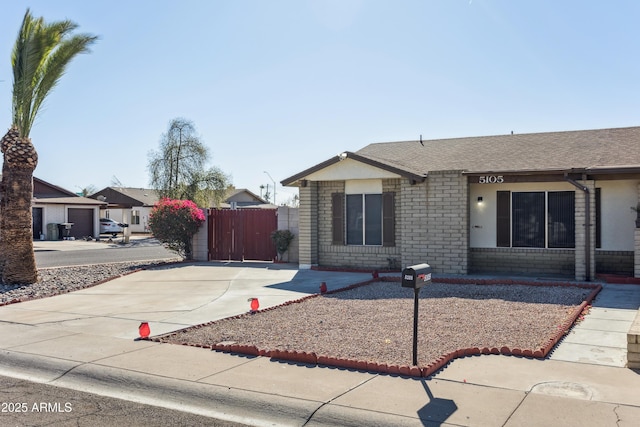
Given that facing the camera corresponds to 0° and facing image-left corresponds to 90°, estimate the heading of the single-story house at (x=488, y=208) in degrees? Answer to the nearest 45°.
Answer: approximately 0°

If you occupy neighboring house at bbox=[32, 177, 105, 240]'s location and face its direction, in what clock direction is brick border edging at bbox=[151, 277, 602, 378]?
The brick border edging is roughly at 12 o'clock from the neighboring house.

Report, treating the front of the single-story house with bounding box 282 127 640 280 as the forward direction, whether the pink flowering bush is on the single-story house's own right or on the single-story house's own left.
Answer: on the single-story house's own right

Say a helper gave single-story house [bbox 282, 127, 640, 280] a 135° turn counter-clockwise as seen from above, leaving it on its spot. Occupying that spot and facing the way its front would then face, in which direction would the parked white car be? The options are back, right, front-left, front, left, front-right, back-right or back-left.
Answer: left

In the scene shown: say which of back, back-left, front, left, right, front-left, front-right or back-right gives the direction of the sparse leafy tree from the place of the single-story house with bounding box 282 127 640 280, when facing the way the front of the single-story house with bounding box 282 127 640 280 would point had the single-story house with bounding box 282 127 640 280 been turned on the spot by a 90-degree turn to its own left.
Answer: back-left

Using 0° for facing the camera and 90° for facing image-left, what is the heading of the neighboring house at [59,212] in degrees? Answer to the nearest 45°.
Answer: approximately 0°

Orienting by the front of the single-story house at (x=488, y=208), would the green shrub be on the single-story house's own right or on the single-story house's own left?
on the single-story house's own right

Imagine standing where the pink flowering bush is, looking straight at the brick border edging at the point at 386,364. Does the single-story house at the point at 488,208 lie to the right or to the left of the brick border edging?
left

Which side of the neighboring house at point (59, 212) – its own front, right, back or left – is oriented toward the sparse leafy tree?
left

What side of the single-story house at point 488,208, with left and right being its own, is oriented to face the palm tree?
right

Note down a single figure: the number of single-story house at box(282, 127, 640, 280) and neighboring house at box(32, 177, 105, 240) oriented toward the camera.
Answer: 2
